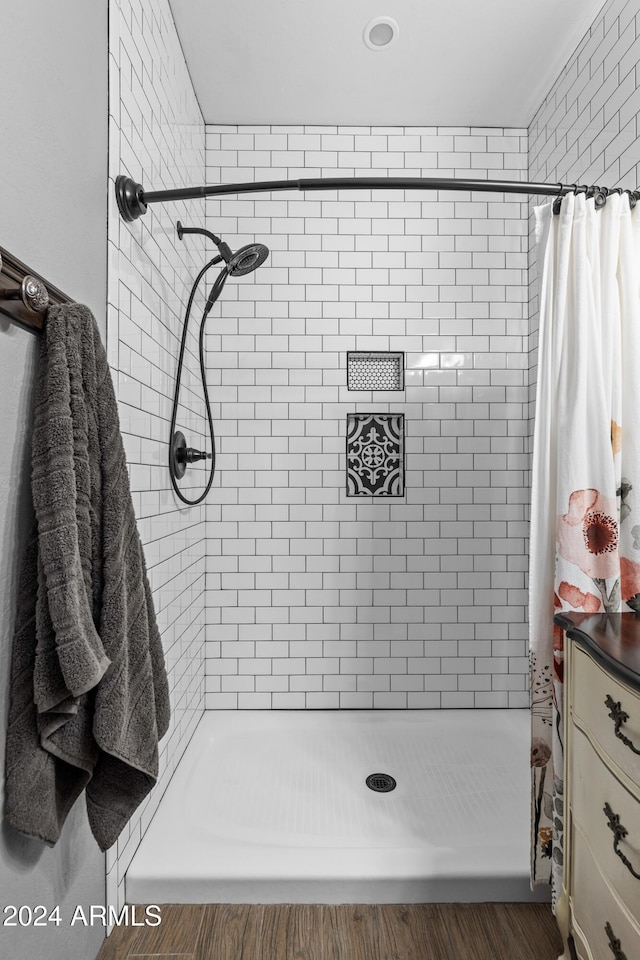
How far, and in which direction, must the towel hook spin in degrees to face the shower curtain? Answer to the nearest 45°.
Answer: approximately 45° to its left

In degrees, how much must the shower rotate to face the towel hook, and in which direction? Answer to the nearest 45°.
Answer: approximately 90° to its right

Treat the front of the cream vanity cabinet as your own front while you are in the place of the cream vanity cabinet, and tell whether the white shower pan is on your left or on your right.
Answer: on your right

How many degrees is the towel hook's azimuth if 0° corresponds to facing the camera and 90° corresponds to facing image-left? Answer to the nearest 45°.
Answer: approximately 315°

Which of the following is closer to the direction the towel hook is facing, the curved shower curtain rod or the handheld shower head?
the curved shower curtain rod

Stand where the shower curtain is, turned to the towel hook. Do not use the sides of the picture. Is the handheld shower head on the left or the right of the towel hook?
right

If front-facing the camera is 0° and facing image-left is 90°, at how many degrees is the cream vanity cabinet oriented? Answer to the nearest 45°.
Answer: approximately 45°
